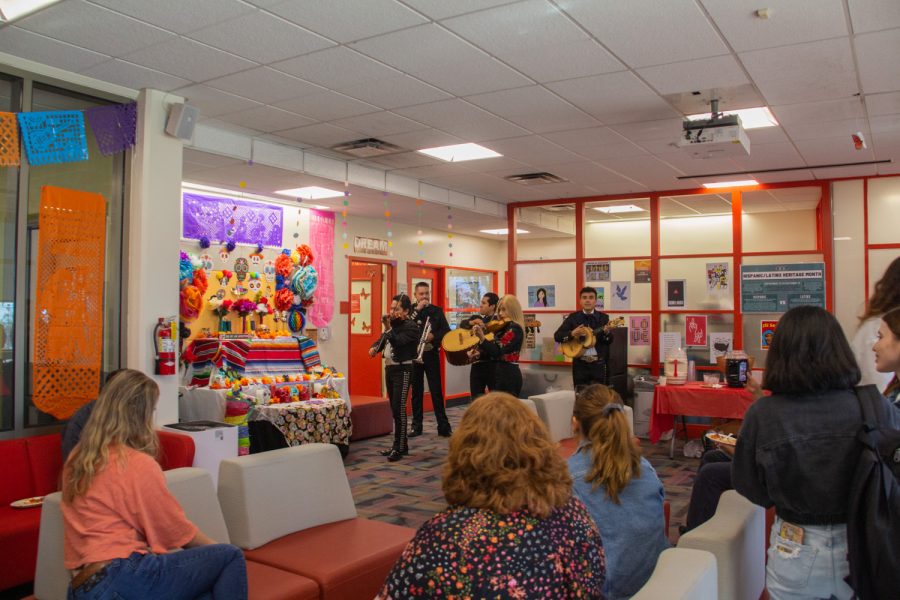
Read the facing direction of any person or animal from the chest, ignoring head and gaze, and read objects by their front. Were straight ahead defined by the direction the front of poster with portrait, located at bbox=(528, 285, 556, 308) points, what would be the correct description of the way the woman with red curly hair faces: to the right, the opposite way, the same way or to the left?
the opposite way

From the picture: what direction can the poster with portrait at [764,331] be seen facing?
toward the camera

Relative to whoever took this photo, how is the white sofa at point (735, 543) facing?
facing away from the viewer and to the left of the viewer

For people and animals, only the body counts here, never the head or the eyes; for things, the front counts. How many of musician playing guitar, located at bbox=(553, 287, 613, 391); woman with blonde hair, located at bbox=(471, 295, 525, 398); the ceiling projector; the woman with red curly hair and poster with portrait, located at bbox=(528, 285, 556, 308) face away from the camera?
2

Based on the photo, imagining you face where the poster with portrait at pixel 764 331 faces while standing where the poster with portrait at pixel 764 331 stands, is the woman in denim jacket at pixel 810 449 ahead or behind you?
ahead

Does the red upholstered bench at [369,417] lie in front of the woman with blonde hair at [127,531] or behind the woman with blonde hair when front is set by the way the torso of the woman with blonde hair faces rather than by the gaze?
in front

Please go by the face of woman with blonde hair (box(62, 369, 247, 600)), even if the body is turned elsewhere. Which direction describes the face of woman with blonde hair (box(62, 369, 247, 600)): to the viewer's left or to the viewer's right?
to the viewer's right

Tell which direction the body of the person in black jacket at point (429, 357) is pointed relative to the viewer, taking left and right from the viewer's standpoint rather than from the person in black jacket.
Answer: facing the viewer and to the left of the viewer

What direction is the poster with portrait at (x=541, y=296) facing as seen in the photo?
toward the camera

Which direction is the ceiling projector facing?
away from the camera

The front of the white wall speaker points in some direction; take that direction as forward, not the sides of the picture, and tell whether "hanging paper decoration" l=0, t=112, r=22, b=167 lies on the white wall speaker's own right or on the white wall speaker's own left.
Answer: on the white wall speaker's own right

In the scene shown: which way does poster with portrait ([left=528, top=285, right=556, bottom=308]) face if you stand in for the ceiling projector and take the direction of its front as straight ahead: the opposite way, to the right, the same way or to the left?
the opposite way

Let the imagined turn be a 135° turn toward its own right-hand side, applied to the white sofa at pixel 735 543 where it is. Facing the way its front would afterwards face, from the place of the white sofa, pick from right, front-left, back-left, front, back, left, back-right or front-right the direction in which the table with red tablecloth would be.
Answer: left

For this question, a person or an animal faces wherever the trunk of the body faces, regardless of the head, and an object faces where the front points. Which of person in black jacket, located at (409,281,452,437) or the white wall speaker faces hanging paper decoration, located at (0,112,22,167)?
the person in black jacket

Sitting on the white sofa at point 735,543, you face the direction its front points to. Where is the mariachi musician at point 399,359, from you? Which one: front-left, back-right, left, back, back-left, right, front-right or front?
front

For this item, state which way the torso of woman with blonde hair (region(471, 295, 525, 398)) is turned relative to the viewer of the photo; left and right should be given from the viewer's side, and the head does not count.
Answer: facing to the left of the viewer
